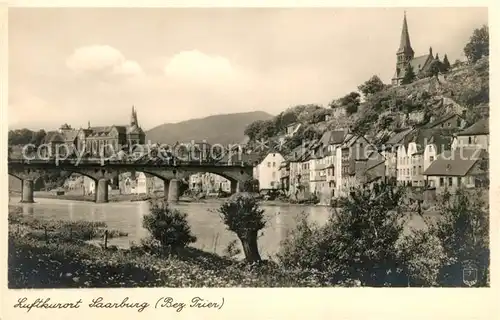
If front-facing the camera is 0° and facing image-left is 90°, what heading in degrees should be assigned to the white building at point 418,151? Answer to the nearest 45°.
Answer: approximately 45°

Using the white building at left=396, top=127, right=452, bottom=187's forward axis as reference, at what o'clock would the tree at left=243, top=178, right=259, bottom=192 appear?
The tree is roughly at 3 o'clock from the white building.
